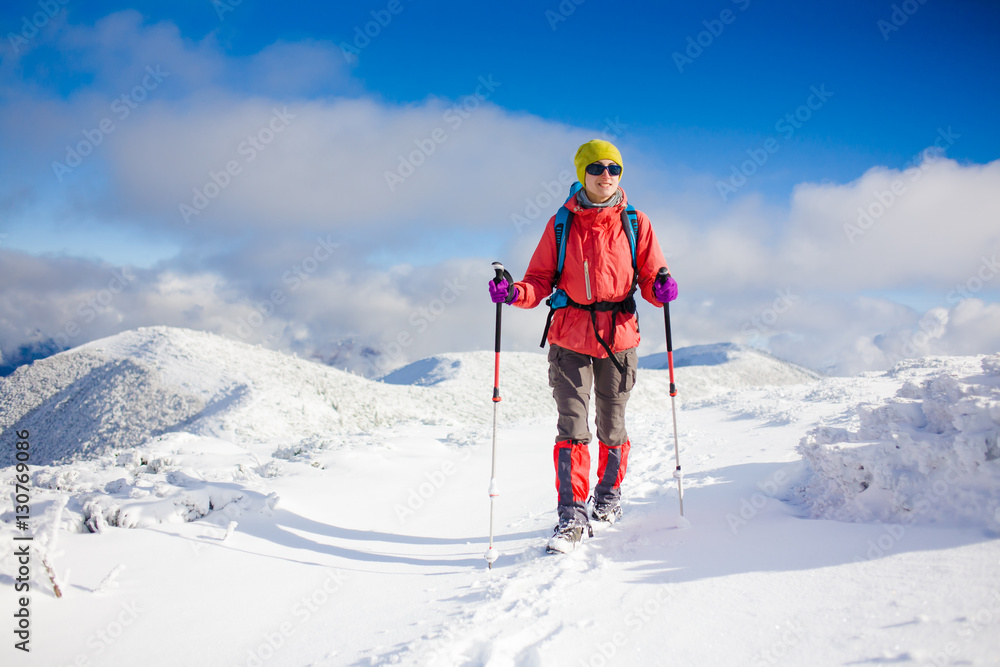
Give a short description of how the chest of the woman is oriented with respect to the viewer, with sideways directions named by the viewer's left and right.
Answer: facing the viewer
